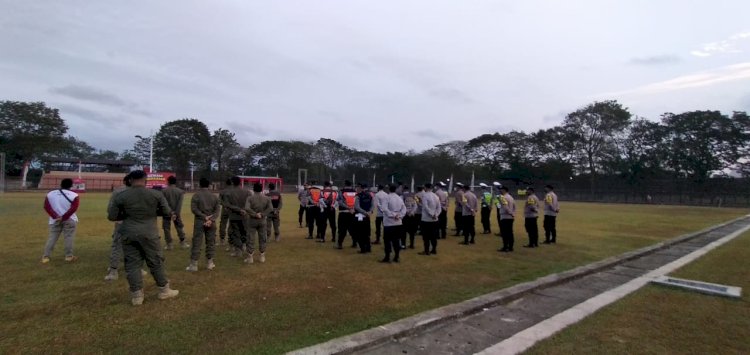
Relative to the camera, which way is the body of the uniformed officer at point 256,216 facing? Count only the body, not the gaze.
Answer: away from the camera

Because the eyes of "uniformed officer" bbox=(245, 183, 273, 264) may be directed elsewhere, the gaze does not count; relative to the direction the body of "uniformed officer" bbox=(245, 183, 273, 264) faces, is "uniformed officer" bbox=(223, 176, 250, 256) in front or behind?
in front

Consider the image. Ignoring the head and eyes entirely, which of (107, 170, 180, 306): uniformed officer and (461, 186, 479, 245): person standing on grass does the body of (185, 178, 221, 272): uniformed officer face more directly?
the person standing on grass

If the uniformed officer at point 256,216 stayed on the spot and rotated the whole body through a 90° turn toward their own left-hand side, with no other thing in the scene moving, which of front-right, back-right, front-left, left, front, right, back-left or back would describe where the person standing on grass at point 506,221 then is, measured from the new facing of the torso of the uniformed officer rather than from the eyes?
back

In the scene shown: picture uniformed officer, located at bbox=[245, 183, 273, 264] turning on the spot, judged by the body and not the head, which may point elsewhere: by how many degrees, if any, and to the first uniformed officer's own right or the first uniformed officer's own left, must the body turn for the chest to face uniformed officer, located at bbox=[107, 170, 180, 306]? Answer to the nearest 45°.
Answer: approximately 135° to the first uniformed officer's own left

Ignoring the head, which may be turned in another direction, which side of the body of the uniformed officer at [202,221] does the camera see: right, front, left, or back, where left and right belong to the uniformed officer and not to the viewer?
back

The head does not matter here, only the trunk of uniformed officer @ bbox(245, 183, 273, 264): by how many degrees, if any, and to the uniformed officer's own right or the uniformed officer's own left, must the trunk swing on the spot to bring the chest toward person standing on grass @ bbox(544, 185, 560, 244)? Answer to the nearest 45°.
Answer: approximately 90° to the uniformed officer's own right

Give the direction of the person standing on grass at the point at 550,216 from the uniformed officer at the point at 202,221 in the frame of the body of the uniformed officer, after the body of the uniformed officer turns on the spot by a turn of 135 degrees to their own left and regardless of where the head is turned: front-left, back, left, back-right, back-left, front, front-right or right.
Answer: back-left

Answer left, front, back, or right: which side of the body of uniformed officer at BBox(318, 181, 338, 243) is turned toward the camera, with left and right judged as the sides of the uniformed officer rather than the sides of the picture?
back
